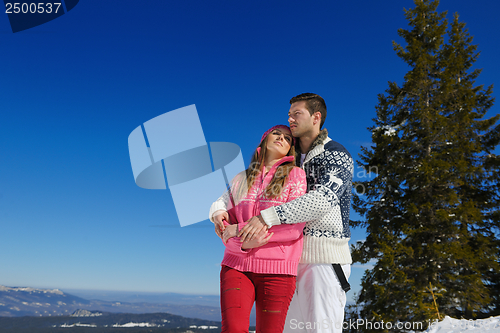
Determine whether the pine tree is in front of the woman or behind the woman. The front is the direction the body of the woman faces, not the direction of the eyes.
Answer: behind

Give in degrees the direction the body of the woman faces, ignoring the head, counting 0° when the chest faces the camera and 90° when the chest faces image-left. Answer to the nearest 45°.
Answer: approximately 0°
